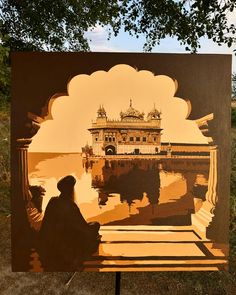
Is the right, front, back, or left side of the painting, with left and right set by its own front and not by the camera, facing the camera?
front

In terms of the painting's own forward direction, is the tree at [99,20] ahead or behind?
behind
